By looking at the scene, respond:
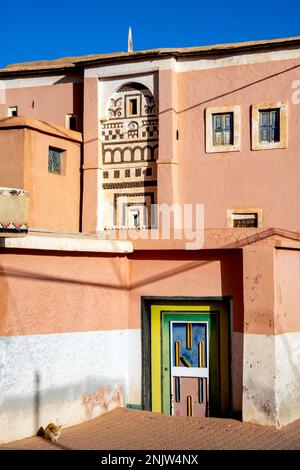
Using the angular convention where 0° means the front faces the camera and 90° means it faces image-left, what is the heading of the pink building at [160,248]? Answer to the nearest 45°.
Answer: approximately 0°
